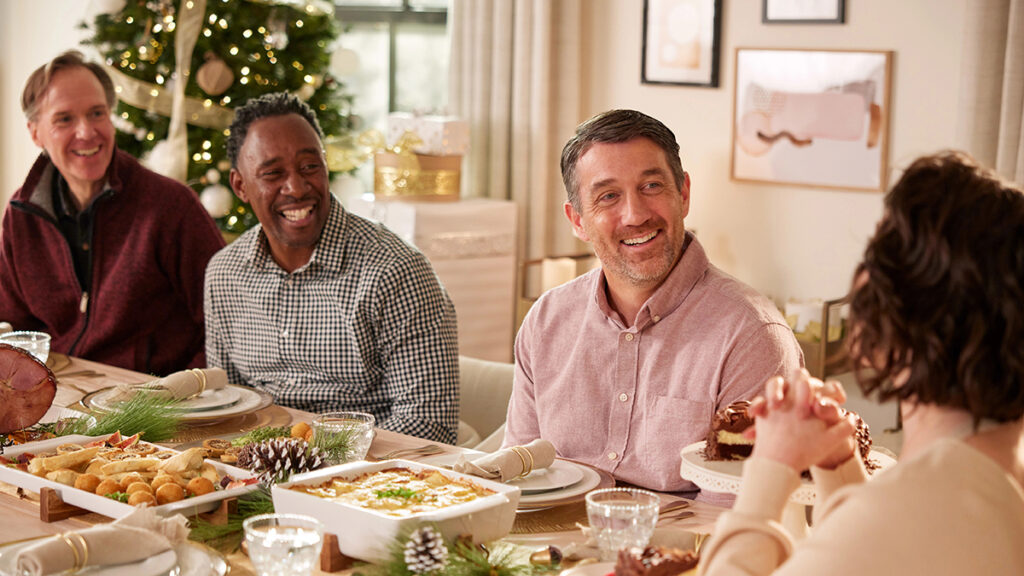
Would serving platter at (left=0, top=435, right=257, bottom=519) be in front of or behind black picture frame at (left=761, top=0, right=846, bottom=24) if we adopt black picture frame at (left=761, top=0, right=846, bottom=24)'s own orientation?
in front

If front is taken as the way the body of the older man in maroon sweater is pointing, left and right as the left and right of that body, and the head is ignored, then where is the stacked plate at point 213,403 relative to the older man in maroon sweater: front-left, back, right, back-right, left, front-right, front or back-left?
front-left

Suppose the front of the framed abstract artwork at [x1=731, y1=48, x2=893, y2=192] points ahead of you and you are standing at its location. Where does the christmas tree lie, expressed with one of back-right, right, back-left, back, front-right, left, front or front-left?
right

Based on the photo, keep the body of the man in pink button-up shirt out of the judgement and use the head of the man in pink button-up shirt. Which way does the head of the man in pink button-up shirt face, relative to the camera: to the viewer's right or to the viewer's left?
to the viewer's right

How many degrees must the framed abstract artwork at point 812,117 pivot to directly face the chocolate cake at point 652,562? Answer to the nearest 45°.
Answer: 0° — it already faces it

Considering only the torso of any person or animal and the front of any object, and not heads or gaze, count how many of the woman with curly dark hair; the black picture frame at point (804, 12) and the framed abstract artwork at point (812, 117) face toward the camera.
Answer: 2

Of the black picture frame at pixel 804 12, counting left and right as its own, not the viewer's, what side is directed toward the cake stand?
front

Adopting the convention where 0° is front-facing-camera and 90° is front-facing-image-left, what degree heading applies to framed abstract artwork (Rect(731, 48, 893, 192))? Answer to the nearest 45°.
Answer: approximately 0°

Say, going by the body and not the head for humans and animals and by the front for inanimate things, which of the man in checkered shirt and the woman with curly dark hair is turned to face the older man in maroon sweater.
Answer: the woman with curly dark hair

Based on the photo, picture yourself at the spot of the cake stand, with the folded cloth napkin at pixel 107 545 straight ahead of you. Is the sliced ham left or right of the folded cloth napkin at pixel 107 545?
right

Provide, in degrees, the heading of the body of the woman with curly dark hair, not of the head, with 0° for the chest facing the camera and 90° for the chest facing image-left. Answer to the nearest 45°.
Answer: approximately 135°

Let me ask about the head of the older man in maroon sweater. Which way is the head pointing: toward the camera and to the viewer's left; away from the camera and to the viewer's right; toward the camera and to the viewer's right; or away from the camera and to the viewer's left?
toward the camera and to the viewer's right
